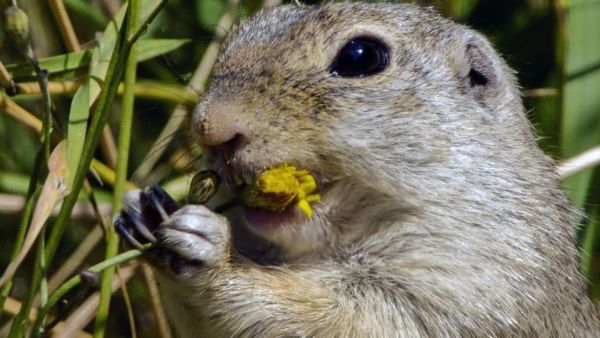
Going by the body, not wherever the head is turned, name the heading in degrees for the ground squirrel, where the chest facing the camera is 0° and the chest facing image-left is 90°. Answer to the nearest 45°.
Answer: approximately 90°

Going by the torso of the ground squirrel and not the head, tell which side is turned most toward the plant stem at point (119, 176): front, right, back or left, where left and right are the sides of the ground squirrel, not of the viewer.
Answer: front

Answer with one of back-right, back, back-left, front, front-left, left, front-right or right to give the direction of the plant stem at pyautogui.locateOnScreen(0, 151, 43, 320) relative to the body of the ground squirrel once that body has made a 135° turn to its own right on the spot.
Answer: back-left

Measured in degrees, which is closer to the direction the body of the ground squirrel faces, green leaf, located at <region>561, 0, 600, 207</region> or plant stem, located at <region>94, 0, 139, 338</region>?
the plant stem

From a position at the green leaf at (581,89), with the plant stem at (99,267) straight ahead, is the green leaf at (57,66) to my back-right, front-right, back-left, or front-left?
front-right
